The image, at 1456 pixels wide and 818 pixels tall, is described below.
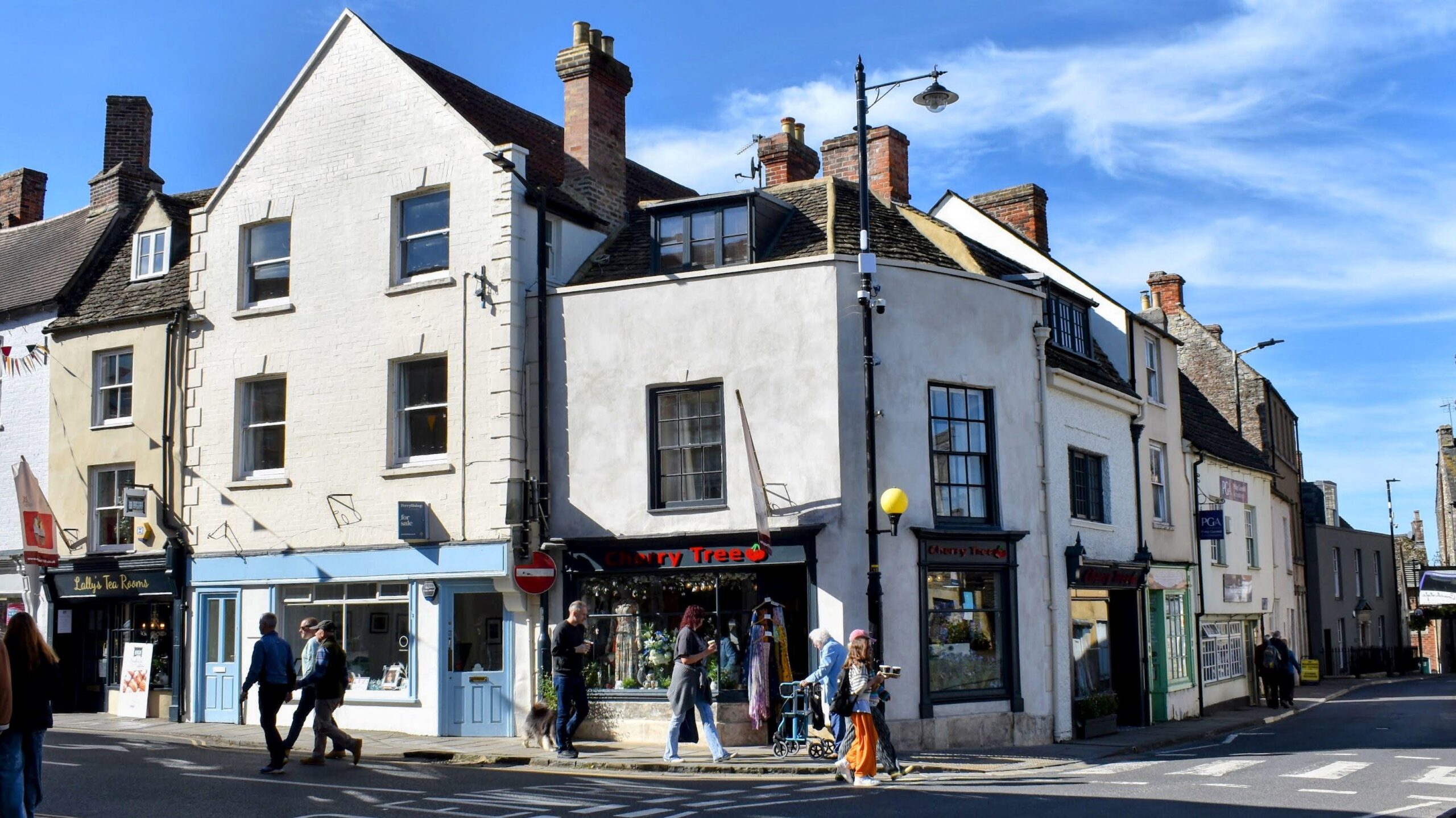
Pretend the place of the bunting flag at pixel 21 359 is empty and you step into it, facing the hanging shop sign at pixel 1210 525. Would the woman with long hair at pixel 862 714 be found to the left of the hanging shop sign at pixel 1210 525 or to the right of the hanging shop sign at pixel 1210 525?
right

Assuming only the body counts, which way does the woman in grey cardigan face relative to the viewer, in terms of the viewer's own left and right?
facing to the right of the viewer

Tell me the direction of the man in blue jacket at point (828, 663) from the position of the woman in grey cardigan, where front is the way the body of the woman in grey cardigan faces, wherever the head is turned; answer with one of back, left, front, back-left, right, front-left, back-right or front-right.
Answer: front-right

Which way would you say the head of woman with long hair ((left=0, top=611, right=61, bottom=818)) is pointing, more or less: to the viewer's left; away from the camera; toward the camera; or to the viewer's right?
away from the camera

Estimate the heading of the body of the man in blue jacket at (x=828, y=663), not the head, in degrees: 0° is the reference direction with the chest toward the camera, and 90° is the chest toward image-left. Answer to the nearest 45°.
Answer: approximately 90°

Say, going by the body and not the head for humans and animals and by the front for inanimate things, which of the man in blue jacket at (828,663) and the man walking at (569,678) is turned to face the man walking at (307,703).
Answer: the man in blue jacket

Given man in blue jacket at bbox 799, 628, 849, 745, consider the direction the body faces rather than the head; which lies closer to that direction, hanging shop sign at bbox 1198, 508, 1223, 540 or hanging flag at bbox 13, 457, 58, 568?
the hanging flag

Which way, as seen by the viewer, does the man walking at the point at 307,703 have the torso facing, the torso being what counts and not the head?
to the viewer's left
